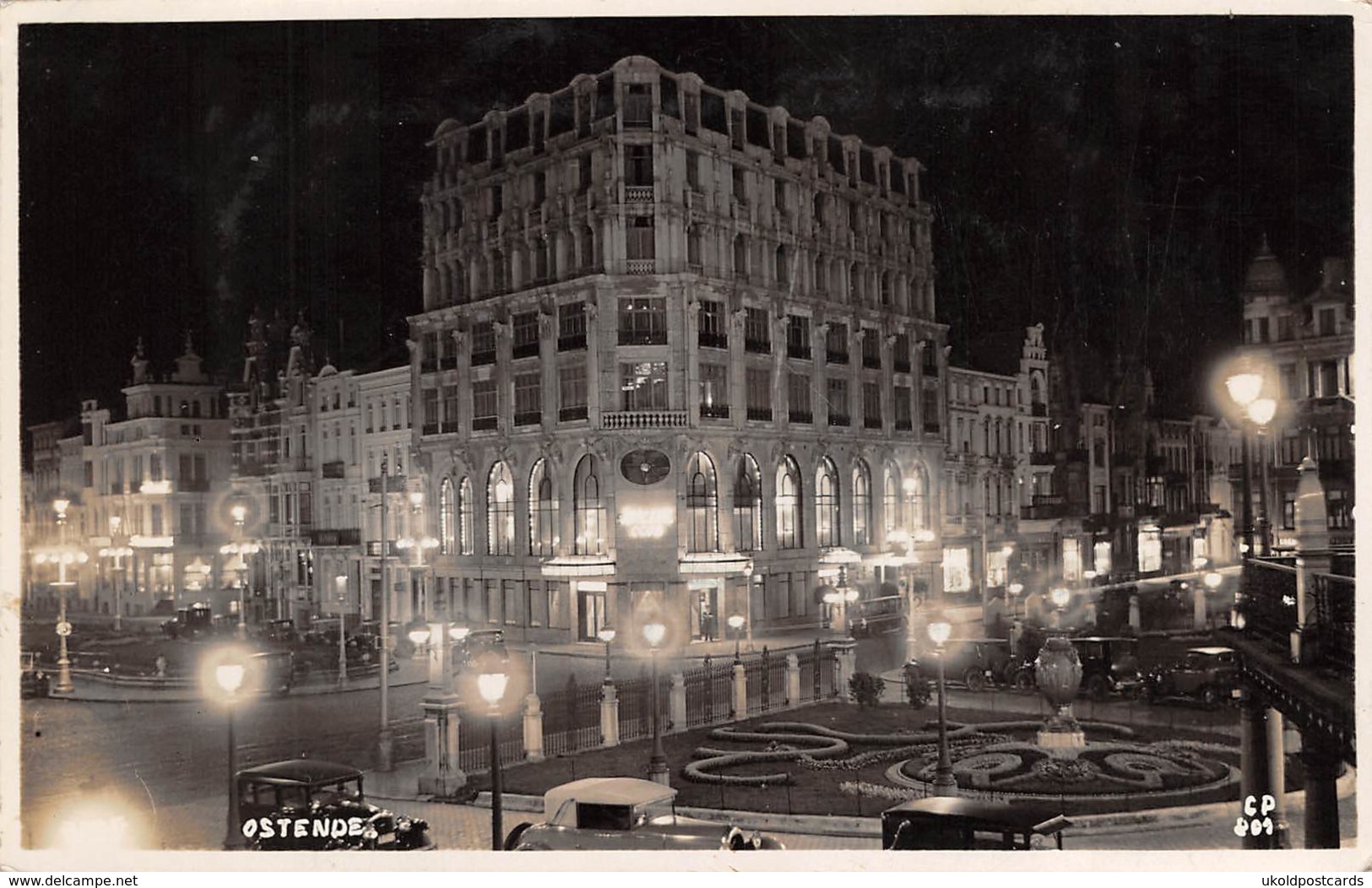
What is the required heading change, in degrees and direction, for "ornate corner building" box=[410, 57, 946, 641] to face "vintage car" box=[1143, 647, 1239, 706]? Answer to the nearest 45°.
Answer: approximately 90° to its left

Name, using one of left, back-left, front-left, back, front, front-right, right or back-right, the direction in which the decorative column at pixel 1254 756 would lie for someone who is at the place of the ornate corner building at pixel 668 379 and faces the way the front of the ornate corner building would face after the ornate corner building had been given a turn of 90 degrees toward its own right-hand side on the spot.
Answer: back-left

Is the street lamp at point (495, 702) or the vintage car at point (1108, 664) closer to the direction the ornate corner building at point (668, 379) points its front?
the street lamp

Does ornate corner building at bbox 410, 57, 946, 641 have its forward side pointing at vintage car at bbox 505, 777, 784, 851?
yes

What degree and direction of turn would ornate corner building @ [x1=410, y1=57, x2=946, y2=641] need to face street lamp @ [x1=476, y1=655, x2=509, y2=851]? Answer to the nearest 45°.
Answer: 0° — it already faces it

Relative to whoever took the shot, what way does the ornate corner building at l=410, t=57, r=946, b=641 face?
facing the viewer

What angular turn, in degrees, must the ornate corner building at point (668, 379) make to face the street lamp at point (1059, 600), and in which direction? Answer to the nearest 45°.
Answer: approximately 45° to its left

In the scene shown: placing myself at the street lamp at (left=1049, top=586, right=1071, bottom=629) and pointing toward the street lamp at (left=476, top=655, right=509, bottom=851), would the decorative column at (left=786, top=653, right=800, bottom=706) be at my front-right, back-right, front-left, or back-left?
front-right

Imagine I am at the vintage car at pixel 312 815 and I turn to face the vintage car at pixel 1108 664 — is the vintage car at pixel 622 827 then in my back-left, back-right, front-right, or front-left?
front-right
